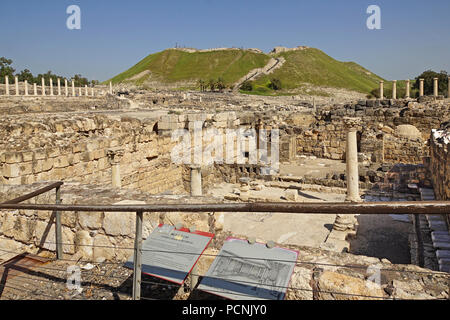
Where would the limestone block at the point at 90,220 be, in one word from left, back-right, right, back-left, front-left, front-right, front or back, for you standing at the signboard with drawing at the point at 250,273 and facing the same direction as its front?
back-right

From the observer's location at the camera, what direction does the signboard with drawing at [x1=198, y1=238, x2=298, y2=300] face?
facing the viewer

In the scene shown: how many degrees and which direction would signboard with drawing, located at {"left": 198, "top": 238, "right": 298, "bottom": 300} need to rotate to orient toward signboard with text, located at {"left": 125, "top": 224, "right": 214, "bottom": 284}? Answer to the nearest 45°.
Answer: approximately 135° to its right

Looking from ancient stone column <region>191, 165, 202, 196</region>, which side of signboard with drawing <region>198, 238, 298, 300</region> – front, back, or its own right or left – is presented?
back

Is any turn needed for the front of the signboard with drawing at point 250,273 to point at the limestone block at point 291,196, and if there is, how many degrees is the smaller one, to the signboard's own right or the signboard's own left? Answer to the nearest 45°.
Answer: approximately 180°

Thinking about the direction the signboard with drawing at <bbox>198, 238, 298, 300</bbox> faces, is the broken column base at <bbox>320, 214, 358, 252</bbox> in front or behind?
behind

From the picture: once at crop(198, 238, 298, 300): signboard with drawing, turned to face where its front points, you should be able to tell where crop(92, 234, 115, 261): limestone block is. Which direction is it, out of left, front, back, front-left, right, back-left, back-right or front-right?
back-right

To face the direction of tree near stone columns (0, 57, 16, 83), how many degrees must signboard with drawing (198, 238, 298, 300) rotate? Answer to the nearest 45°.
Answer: approximately 135° to its right

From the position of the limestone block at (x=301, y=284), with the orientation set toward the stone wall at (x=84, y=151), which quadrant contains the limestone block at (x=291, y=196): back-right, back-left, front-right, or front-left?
front-right

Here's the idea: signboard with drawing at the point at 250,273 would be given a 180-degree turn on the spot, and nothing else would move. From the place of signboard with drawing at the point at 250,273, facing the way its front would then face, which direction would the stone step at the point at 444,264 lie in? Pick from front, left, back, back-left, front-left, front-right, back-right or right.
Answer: front-right

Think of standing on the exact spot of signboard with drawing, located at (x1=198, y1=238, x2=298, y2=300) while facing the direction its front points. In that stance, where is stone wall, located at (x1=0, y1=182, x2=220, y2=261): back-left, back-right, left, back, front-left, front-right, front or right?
back-right
